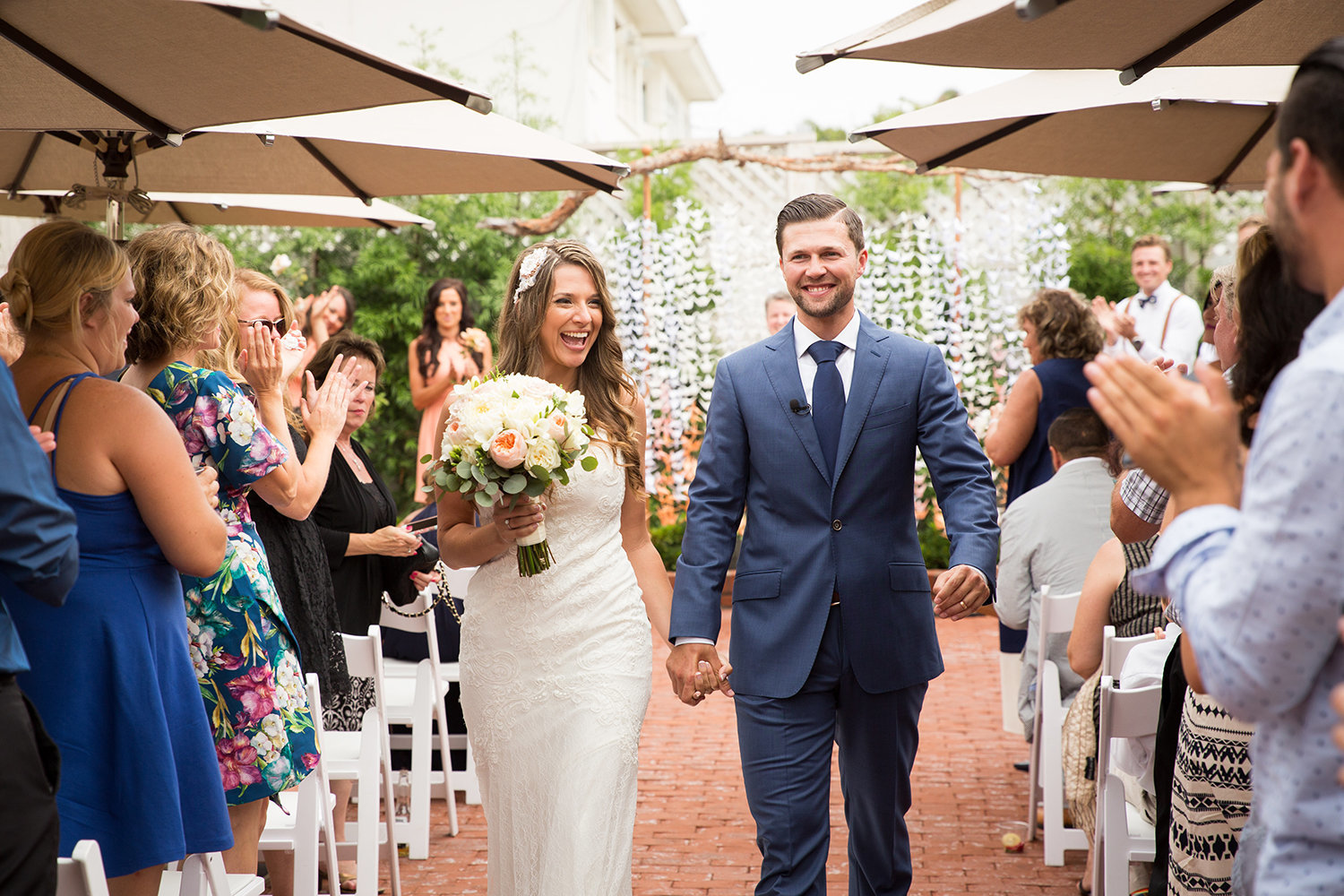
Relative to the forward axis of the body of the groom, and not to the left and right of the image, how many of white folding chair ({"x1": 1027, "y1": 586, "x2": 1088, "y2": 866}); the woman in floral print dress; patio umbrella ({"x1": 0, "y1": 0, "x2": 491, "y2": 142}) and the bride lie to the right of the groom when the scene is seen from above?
3

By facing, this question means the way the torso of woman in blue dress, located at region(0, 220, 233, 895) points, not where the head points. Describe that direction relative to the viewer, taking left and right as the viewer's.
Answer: facing away from the viewer and to the right of the viewer

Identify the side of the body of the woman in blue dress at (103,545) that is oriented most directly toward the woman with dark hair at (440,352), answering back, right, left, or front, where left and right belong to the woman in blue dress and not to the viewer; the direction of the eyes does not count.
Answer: front

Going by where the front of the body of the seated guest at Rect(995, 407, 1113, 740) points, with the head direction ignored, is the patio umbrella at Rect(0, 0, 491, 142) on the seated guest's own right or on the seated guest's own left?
on the seated guest's own left

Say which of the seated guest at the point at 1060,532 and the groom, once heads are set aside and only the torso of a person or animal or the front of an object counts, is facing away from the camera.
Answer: the seated guest

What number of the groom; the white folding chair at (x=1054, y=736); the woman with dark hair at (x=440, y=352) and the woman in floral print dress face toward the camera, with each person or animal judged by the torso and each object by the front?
2

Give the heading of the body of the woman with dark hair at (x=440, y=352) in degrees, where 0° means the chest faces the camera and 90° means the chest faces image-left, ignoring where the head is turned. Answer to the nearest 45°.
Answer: approximately 0°

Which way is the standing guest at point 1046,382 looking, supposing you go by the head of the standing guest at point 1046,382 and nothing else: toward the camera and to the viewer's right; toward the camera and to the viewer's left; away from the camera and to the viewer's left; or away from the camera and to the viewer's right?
away from the camera and to the viewer's left

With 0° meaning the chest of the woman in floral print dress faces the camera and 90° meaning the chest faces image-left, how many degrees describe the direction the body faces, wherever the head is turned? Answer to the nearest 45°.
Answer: approximately 225°

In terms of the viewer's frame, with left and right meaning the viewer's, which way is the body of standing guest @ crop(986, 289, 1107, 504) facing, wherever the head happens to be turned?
facing away from the viewer and to the left of the viewer

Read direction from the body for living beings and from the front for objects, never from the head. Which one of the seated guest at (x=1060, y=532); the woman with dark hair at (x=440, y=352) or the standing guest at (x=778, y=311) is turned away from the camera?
the seated guest
